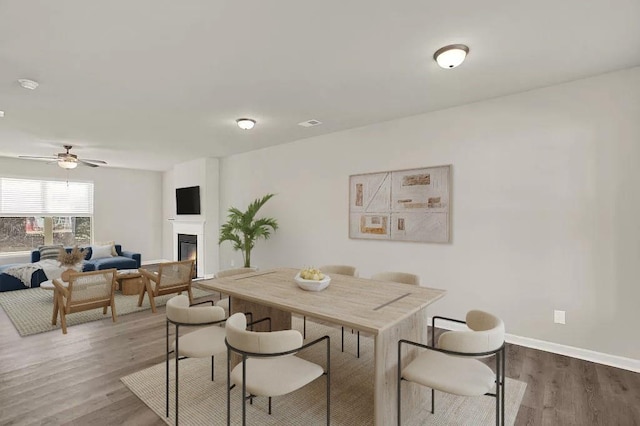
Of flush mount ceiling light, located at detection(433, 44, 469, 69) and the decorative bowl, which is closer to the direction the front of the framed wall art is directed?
the decorative bowl

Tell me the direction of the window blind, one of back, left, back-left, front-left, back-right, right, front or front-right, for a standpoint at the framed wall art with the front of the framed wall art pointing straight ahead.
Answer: front-right

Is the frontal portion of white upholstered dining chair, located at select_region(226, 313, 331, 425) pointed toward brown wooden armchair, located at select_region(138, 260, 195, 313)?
no

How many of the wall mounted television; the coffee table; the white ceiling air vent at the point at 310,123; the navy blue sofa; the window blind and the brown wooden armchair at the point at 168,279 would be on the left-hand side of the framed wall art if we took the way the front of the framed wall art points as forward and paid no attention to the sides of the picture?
0

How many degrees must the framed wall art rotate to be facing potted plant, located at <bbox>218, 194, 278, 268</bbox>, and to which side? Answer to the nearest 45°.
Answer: approximately 45° to its right

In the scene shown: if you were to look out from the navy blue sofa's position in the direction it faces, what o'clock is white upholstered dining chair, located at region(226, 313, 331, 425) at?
The white upholstered dining chair is roughly at 12 o'clock from the navy blue sofa.

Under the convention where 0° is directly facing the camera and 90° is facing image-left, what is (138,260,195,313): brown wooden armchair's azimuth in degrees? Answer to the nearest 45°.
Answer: approximately 135°

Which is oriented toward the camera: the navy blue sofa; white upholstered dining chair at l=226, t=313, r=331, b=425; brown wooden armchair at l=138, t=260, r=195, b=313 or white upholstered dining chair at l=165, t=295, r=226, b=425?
the navy blue sofa

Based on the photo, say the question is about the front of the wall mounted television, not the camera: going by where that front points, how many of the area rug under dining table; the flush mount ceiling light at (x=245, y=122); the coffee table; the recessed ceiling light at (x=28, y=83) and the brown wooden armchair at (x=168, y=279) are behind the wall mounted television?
0

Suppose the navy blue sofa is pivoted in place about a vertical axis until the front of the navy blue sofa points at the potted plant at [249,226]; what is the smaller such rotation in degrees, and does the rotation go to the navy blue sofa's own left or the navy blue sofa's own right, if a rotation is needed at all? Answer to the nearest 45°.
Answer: approximately 45° to the navy blue sofa's own left

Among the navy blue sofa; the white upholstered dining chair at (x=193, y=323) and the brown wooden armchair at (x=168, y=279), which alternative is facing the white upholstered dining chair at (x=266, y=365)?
the navy blue sofa

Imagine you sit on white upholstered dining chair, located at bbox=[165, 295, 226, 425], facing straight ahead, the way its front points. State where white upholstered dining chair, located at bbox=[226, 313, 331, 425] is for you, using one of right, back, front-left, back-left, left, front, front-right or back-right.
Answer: right

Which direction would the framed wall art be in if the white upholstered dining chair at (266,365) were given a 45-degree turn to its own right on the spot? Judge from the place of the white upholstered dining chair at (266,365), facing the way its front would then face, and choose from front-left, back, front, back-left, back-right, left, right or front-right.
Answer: front-left

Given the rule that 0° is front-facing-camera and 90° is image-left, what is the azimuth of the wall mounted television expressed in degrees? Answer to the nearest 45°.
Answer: approximately 45°

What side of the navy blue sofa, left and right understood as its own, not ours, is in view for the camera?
front
